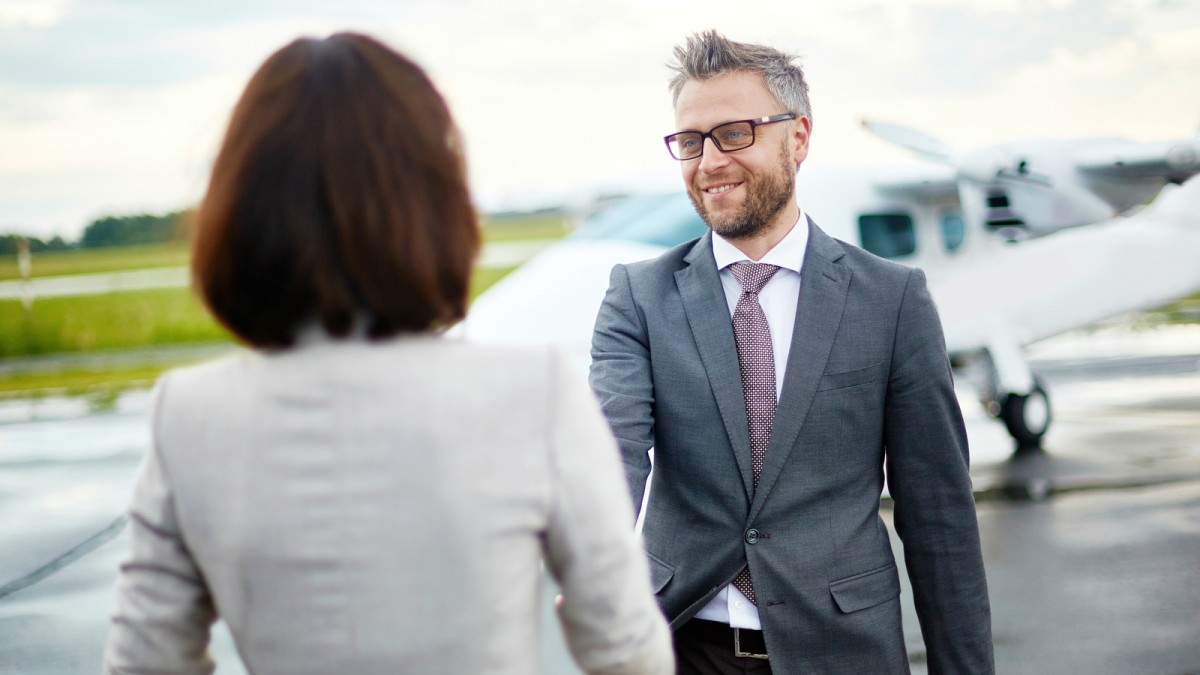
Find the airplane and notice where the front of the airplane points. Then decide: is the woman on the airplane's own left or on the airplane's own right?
on the airplane's own left

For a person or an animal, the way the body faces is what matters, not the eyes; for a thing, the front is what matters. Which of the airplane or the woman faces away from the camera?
the woman

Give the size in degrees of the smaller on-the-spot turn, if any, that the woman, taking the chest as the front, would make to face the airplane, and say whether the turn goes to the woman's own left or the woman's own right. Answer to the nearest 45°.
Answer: approximately 45° to the woman's own right

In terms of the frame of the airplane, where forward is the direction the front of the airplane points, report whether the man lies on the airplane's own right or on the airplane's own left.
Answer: on the airplane's own left

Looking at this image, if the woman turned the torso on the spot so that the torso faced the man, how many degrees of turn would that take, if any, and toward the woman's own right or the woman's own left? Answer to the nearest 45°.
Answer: approximately 45° to the woman's own right

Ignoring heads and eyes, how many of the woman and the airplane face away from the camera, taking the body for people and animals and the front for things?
1

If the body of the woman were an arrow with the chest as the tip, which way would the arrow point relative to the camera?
away from the camera

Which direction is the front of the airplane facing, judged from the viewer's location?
facing to the left of the viewer

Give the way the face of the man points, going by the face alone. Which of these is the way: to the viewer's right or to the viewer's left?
to the viewer's left
